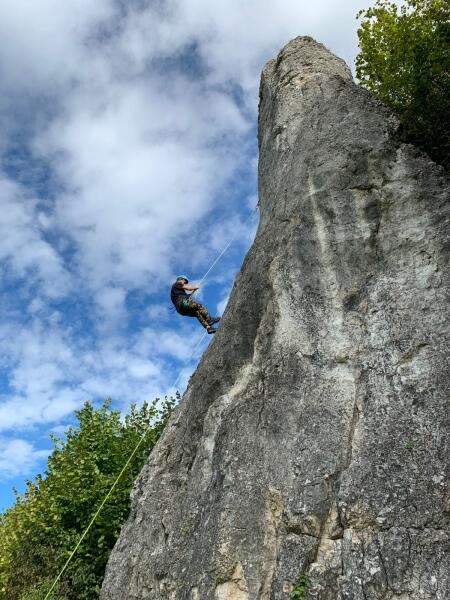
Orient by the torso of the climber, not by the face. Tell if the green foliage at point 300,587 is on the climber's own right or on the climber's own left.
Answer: on the climber's own right

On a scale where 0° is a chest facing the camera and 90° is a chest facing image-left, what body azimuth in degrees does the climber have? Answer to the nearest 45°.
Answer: approximately 270°
